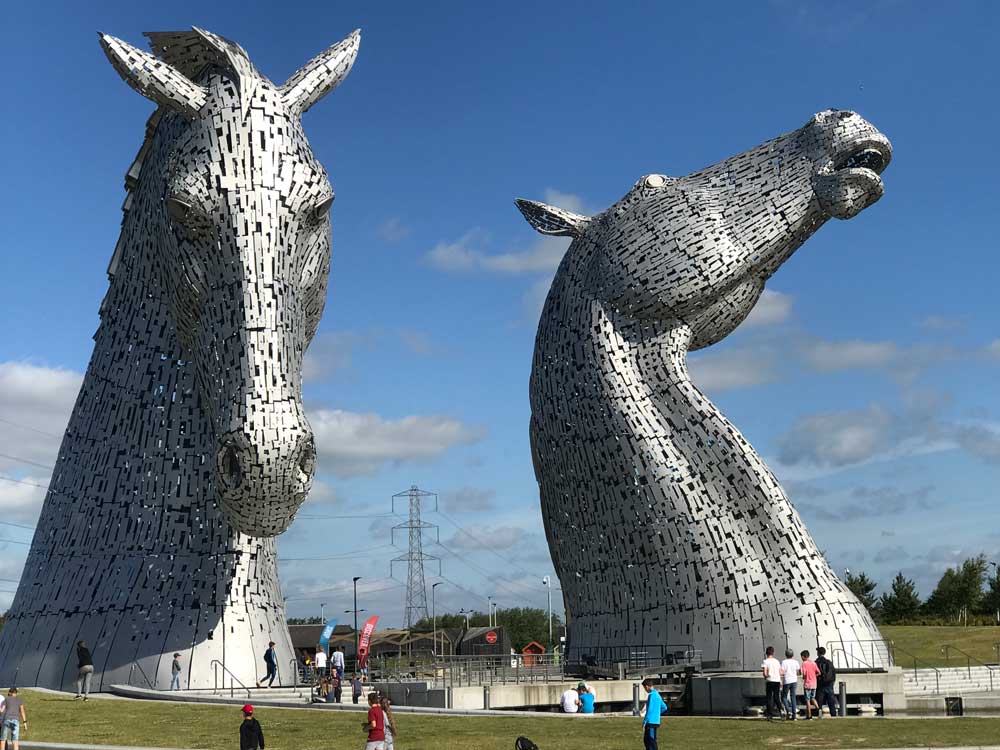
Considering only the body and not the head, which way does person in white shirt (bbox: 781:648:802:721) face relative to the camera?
away from the camera

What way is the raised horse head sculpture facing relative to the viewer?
to the viewer's right

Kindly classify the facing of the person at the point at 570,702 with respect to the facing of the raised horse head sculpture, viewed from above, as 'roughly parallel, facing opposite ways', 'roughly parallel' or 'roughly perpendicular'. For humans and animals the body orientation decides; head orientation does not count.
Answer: roughly perpendicular

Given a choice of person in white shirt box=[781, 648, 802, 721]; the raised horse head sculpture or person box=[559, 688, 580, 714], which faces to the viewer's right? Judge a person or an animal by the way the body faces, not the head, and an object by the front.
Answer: the raised horse head sculpture

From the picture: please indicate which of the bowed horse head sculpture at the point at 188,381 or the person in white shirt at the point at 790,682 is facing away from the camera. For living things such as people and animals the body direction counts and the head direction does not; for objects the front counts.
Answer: the person in white shirt

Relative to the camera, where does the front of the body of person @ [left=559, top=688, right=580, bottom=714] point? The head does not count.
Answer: away from the camera

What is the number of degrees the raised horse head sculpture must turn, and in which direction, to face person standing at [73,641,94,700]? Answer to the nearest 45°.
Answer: approximately 135° to its right

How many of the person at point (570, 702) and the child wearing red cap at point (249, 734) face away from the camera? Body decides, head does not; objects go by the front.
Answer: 2

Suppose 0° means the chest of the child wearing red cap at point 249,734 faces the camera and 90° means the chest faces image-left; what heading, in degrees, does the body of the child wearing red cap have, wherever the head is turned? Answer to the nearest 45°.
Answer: approximately 180°
